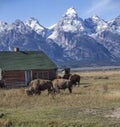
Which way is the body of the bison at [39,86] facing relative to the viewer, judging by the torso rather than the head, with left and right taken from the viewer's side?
facing to the left of the viewer

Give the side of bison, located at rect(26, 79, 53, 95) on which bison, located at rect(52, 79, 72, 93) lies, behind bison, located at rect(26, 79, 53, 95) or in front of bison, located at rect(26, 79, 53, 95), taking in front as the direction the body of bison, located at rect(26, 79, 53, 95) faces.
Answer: behind
